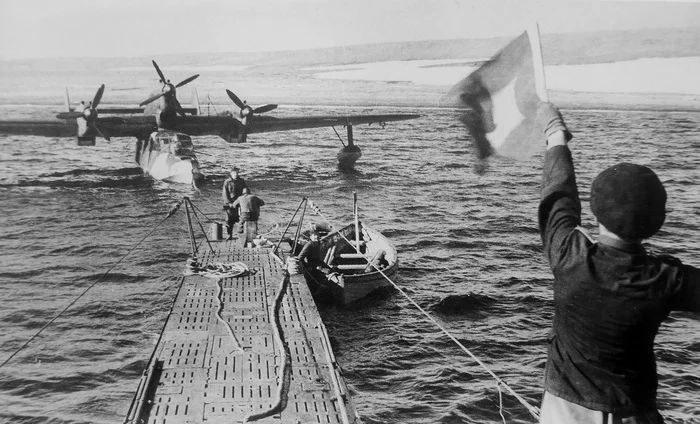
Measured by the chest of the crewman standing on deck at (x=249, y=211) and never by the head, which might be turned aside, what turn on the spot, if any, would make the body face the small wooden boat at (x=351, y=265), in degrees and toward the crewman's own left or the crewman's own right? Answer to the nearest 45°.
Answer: approximately 90° to the crewman's own right

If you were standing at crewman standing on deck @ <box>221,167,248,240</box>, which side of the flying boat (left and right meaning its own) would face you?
front

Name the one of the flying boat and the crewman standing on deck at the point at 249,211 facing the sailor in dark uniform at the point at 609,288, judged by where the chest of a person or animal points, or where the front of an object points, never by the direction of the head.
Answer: the flying boat

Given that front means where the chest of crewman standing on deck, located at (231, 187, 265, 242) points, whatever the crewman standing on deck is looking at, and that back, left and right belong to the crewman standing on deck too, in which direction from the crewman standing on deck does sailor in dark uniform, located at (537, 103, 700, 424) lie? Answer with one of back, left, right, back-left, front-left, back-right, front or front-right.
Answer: back

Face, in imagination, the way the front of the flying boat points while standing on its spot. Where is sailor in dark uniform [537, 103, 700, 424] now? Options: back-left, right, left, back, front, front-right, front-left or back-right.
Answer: front

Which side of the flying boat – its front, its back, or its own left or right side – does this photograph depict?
front

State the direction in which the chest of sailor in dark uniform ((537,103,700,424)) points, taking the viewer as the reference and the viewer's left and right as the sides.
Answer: facing away from the viewer

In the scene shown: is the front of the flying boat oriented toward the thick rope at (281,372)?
yes

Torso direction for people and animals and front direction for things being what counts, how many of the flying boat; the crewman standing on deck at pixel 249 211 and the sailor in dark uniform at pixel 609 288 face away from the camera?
2

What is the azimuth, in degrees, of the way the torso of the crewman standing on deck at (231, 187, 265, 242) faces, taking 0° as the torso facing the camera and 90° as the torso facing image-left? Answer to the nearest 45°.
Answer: approximately 180°

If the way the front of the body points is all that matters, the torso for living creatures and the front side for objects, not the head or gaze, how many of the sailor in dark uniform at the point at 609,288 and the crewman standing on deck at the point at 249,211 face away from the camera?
2
